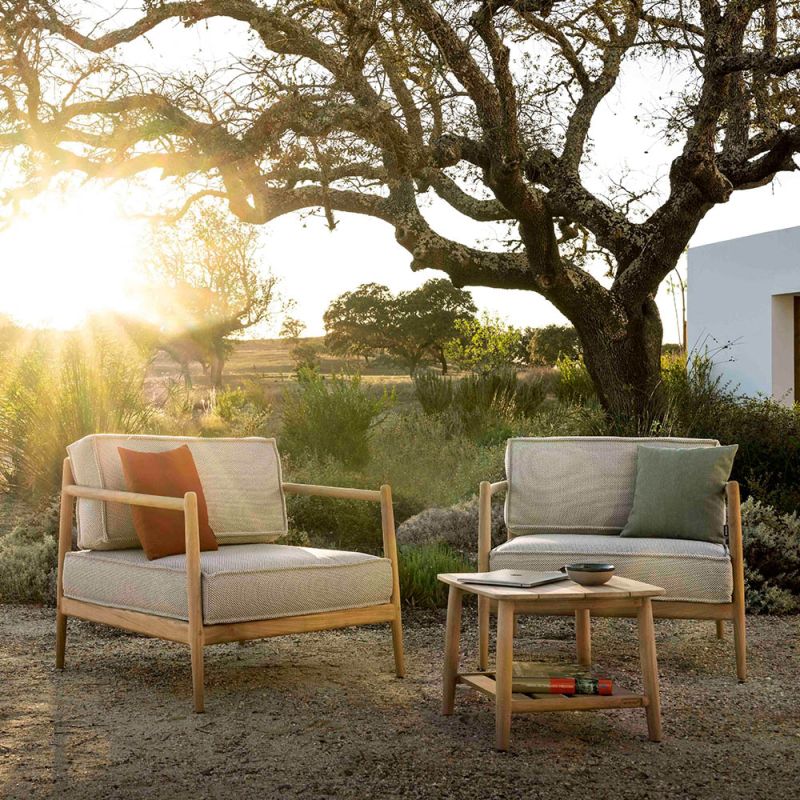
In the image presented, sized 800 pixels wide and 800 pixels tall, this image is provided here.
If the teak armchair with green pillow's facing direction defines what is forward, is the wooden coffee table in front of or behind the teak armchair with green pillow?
in front

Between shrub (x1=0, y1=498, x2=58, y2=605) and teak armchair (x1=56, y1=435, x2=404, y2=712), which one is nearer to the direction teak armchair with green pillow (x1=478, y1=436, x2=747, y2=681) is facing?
the teak armchair

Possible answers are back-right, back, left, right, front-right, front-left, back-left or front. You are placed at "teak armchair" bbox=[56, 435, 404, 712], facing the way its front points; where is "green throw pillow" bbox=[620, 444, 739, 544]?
front-left

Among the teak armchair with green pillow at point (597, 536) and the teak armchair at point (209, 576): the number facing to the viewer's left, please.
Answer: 0

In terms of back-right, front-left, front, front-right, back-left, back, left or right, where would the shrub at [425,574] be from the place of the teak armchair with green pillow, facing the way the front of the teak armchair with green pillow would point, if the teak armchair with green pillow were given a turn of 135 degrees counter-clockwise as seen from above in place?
left

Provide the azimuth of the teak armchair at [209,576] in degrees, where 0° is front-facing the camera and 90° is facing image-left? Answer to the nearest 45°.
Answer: approximately 315°

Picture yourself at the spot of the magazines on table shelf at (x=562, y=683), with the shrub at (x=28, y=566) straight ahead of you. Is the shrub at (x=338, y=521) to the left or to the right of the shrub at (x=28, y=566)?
right

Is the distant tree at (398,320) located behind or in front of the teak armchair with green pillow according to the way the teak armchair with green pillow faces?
behind

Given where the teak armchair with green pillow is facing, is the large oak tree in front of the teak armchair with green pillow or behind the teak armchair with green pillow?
behind

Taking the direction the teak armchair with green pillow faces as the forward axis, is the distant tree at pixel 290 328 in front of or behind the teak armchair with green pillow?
behind

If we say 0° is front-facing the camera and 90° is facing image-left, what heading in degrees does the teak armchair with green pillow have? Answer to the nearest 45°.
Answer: approximately 0°

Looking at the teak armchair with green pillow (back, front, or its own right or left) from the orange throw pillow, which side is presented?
right
